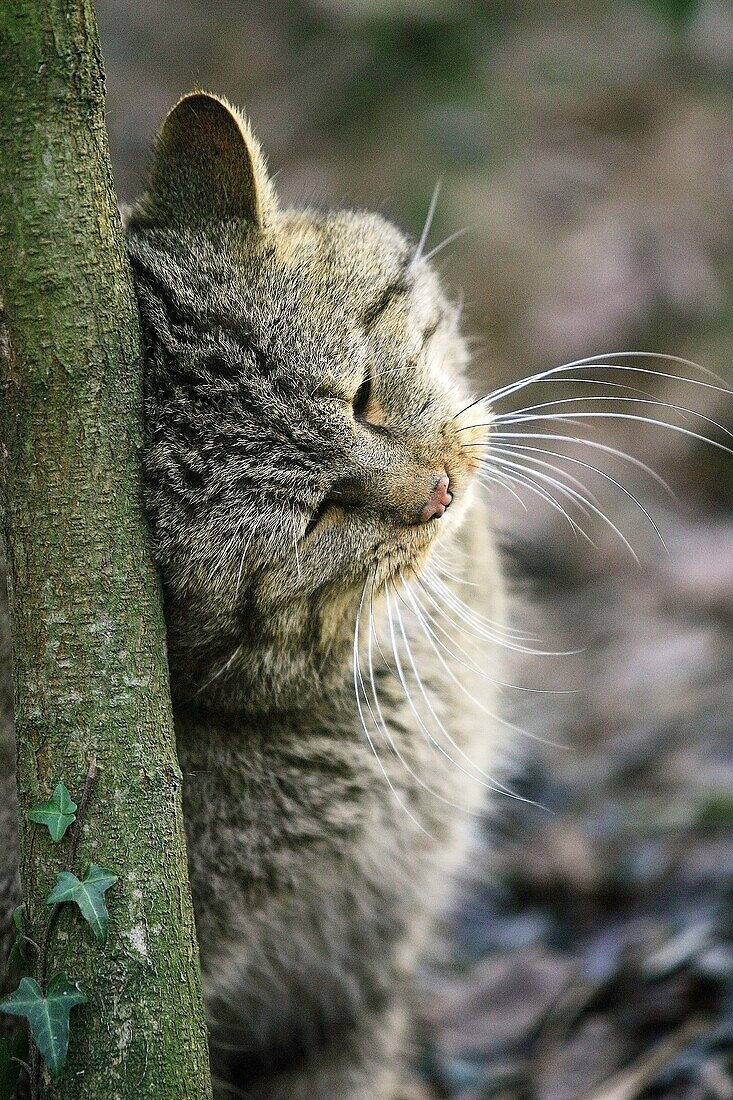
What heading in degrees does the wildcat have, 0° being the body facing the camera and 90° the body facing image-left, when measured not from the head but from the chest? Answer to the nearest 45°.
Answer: approximately 315°
